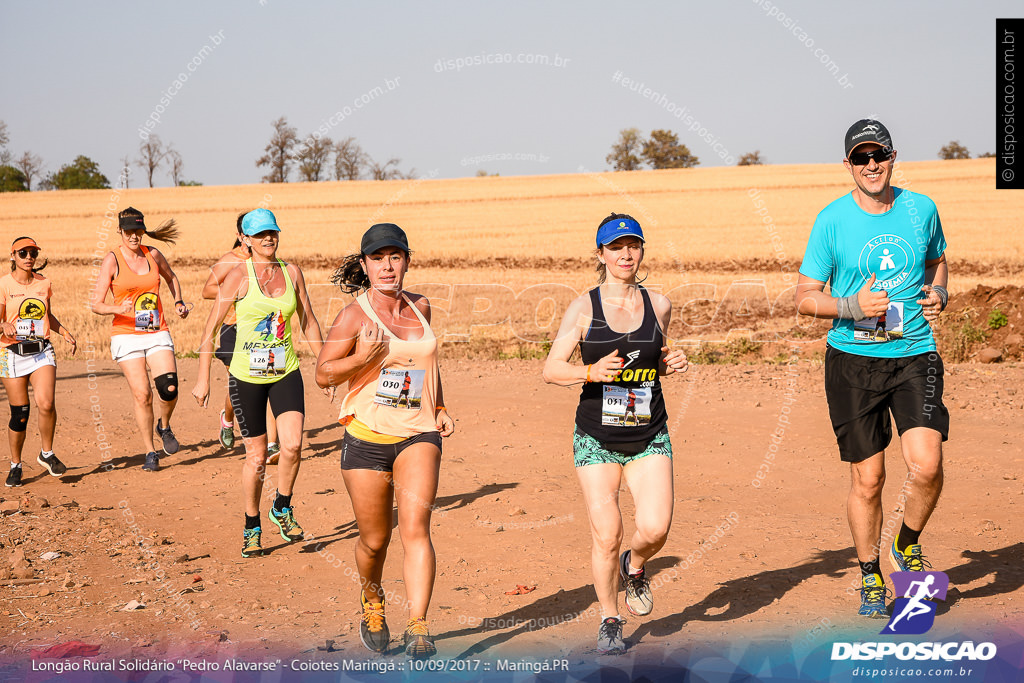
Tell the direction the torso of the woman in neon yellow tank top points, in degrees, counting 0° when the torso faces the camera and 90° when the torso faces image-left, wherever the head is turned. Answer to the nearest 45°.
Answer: approximately 0°

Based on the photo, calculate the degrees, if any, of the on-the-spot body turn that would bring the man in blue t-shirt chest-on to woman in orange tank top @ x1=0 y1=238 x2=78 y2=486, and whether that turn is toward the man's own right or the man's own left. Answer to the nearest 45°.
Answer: approximately 90° to the man's own right

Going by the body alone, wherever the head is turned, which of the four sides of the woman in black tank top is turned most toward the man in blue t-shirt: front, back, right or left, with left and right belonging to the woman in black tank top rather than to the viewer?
left

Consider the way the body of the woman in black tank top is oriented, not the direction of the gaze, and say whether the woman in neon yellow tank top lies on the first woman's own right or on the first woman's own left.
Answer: on the first woman's own right

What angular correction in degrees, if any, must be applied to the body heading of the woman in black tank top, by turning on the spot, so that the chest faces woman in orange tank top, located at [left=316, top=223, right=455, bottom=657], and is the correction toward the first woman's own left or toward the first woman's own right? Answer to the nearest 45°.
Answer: approximately 90° to the first woman's own right

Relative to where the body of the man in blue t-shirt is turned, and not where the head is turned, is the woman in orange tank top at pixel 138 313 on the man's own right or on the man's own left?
on the man's own right

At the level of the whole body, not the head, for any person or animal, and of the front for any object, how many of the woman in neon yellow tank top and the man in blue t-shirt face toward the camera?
2
